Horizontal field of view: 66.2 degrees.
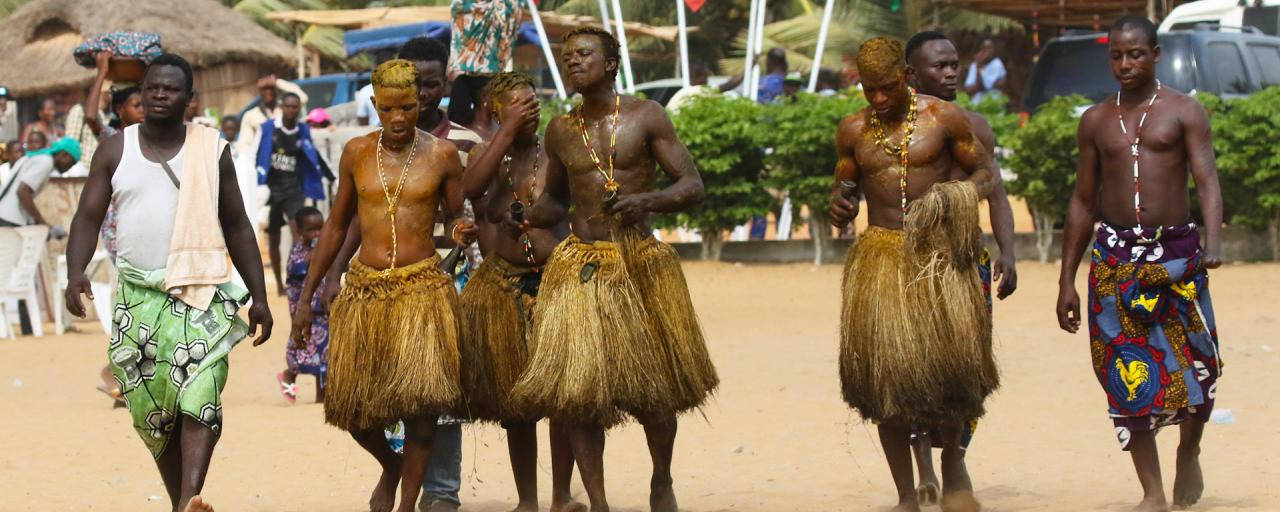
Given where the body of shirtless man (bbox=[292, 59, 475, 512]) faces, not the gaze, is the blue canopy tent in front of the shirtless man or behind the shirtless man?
behind

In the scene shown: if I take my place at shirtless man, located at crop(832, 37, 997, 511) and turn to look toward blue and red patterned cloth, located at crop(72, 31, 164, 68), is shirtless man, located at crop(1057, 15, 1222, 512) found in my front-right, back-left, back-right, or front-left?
back-right

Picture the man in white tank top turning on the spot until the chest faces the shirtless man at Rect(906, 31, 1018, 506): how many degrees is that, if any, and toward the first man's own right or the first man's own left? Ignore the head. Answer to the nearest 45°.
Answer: approximately 90° to the first man's own left

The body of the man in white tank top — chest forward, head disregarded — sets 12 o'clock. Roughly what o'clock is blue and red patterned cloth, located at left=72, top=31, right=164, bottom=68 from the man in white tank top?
The blue and red patterned cloth is roughly at 6 o'clock from the man in white tank top.

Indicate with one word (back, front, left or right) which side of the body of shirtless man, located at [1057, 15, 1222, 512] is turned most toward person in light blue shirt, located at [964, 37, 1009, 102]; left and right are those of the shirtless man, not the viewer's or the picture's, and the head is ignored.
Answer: back
